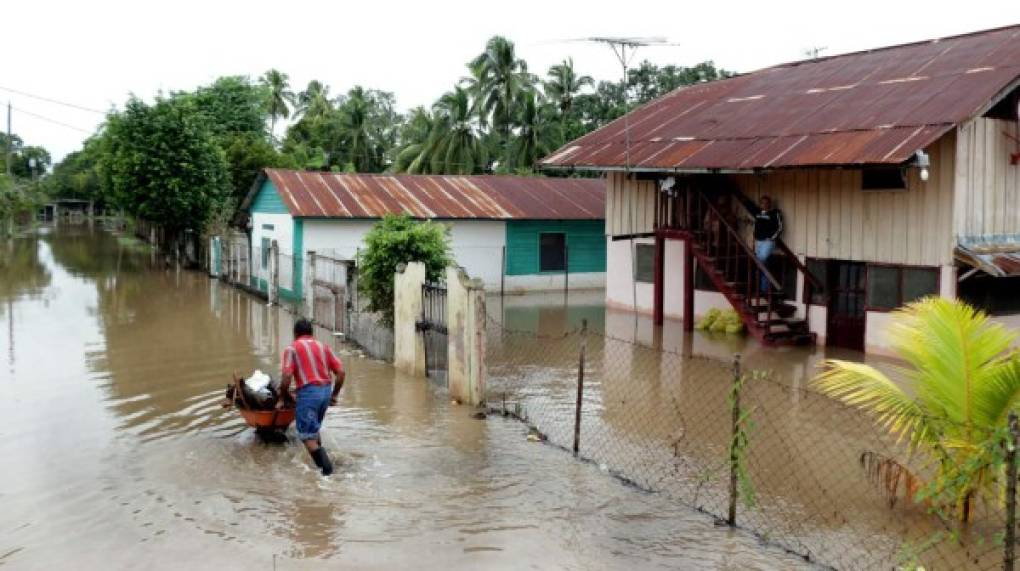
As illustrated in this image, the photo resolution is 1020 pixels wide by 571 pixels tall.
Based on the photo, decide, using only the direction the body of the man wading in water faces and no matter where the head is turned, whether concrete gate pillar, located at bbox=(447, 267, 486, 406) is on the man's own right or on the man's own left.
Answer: on the man's own right

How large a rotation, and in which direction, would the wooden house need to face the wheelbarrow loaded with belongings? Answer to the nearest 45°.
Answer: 0° — it already faces it

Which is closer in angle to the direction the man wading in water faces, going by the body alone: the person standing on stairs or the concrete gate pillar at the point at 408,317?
the concrete gate pillar

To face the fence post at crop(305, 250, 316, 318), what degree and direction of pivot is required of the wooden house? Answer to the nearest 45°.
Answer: approximately 45° to its right

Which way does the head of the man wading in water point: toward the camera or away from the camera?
away from the camera

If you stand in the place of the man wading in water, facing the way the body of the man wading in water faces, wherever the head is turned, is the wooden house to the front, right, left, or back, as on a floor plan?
right

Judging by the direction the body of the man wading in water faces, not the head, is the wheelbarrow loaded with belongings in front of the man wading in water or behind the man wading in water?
in front

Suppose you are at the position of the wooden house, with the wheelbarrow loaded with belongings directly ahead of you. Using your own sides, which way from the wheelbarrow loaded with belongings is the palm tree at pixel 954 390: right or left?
left

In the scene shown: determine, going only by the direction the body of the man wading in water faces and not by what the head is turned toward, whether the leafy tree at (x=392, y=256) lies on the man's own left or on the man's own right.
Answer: on the man's own right

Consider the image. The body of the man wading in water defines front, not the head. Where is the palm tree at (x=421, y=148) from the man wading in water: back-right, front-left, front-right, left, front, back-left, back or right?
front-right

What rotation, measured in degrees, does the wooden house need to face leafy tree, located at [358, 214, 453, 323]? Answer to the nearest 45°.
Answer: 0° — it already faces it

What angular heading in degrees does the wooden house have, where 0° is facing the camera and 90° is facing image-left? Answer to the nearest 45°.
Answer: approximately 45°

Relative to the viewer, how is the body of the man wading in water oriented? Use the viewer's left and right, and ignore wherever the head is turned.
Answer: facing away from the viewer and to the left of the viewer

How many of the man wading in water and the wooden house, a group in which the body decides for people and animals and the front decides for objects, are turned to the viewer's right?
0

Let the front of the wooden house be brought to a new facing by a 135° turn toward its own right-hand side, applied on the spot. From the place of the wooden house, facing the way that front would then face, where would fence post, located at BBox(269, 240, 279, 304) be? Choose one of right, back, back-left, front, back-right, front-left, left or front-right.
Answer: left

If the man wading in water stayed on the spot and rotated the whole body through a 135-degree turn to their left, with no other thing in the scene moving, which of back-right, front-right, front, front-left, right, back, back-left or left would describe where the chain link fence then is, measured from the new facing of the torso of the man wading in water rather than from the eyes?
left

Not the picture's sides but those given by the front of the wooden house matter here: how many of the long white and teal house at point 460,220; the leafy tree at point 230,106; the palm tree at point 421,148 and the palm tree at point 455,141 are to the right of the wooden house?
4
